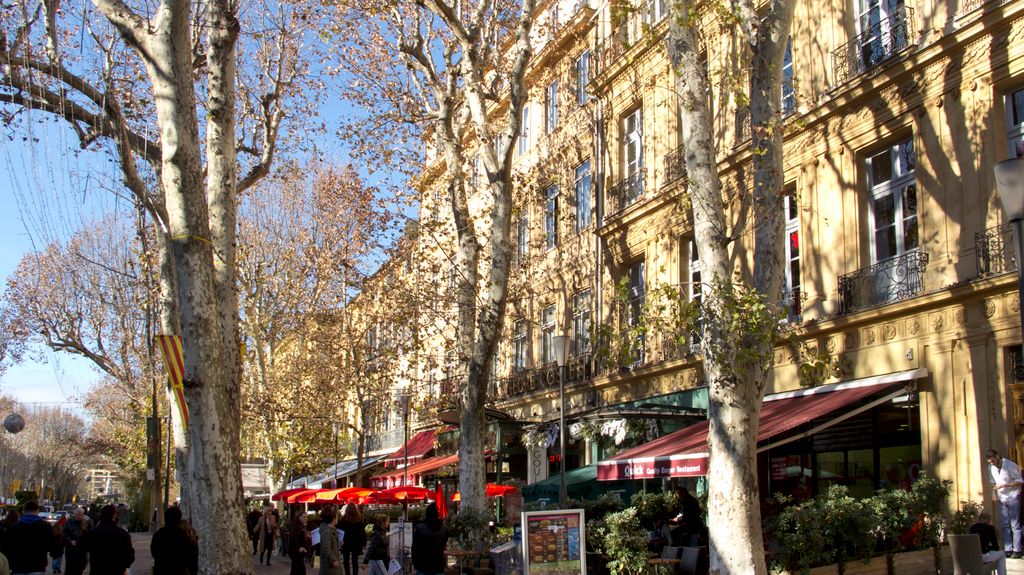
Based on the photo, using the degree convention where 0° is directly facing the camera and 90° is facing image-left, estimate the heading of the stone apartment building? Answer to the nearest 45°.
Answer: approximately 45°

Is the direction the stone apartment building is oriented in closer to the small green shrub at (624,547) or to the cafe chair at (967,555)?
the small green shrub

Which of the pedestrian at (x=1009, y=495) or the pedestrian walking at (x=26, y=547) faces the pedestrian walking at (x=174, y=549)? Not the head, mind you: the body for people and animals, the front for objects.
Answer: the pedestrian at (x=1009, y=495)

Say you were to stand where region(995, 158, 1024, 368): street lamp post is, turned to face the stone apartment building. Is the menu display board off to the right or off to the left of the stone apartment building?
left

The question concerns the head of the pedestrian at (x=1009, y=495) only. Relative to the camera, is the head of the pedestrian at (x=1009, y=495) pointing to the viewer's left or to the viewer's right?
to the viewer's left

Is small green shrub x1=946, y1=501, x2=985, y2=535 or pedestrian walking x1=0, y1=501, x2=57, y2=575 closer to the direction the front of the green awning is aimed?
the pedestrian walking

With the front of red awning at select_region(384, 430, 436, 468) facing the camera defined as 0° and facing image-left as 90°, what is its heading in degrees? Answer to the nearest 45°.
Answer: approximately 45°

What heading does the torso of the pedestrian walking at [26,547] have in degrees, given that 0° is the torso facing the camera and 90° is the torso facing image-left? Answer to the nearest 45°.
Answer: approximately 180°

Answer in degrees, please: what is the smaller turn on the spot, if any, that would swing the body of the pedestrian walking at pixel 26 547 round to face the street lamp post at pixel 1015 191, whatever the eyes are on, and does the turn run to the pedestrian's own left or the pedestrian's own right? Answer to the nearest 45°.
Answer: approximately 135° to the pedestrian's own right
